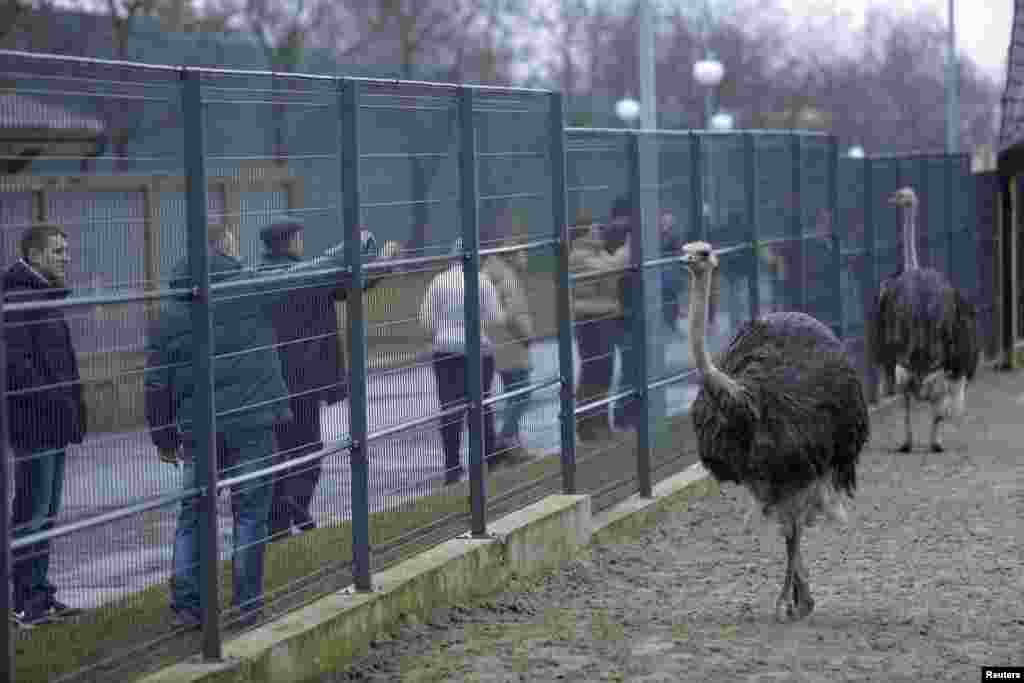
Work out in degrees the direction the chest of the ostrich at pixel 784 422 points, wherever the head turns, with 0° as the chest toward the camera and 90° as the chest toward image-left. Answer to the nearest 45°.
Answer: approximately 45°

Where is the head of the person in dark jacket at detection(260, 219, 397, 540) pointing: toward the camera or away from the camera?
away from the camera

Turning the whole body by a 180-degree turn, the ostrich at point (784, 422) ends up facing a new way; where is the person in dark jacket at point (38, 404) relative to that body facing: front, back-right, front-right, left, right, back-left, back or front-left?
back

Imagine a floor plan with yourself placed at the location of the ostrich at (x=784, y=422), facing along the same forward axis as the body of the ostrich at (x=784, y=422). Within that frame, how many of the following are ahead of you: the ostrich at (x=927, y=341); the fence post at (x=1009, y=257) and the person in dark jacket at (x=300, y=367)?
1

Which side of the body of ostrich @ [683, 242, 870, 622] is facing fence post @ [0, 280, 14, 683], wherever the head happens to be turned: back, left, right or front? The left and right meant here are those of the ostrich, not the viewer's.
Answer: front

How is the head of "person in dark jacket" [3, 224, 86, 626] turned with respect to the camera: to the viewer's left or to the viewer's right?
to the viewer's right

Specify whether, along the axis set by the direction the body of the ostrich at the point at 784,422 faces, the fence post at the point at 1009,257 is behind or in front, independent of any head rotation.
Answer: behind

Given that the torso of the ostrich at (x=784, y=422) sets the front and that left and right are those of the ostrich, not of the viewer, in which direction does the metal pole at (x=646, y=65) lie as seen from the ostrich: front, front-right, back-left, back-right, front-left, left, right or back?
back-right
